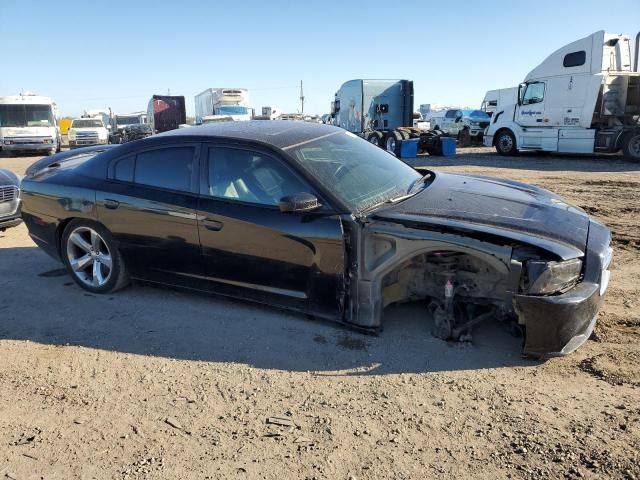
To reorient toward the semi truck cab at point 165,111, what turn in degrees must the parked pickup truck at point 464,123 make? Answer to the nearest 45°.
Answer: approximately 135° to its right

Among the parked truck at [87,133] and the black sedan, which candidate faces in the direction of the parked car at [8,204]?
the parked truck at [87,133]

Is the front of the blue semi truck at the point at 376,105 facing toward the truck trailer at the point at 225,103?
yes

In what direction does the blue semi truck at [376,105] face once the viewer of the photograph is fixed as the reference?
facing away from the viewer and to the left of the viewer

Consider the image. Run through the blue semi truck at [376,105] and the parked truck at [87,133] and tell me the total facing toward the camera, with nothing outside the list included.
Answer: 1

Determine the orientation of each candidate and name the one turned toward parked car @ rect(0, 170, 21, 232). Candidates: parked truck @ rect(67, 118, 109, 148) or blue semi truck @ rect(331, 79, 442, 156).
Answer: parked truck @ rect(67, 118, 109, 148)

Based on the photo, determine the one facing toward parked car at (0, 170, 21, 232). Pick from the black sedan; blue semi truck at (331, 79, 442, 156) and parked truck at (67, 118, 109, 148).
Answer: parked truck at (67, 118, 109, 148)

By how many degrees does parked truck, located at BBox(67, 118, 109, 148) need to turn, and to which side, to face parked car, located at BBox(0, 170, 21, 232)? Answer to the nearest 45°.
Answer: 0° — it already faces it

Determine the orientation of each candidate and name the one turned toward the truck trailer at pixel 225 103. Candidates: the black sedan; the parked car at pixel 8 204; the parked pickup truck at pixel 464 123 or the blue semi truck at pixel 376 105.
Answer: the blue semi truck at pixel 376 105

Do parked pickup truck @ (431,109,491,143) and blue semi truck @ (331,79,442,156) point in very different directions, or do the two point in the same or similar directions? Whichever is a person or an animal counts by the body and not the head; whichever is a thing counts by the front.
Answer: very different directions

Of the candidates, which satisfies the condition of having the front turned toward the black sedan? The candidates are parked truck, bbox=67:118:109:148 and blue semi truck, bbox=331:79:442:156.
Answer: the parked truck
